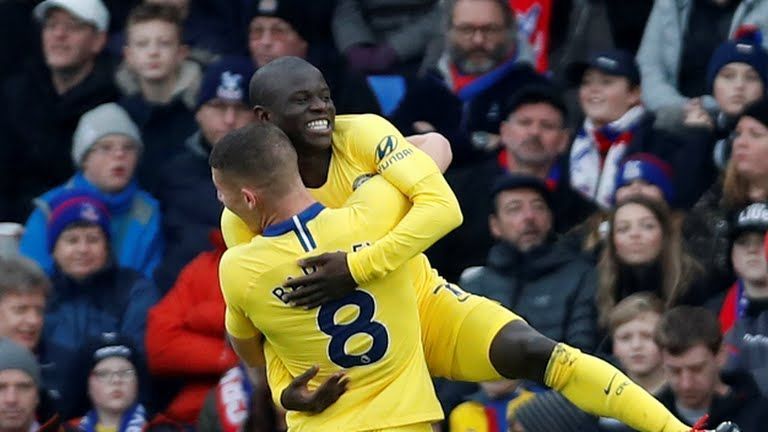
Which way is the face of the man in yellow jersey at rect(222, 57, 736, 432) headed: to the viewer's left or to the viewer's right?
to the viewer's right

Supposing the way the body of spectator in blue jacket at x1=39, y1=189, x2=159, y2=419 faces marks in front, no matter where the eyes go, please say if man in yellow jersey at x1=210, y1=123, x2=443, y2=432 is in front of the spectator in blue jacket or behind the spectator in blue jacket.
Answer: in front

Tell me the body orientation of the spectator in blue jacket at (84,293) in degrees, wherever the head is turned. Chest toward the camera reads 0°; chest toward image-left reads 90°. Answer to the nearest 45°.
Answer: approximately 0°

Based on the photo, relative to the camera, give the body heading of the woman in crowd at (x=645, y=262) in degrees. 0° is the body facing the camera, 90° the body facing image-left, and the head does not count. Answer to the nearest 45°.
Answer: approximately 0°

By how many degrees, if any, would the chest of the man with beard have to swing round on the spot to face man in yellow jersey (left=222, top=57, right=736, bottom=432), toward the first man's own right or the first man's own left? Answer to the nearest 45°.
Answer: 0° — they already face them

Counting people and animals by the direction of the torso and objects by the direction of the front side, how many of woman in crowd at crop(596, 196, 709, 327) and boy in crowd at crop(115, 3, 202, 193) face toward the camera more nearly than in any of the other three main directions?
2

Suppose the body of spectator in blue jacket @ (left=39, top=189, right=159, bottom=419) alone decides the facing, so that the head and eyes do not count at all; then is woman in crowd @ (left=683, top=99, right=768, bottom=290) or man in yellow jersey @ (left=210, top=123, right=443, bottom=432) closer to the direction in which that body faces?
the man in yellow jersey
